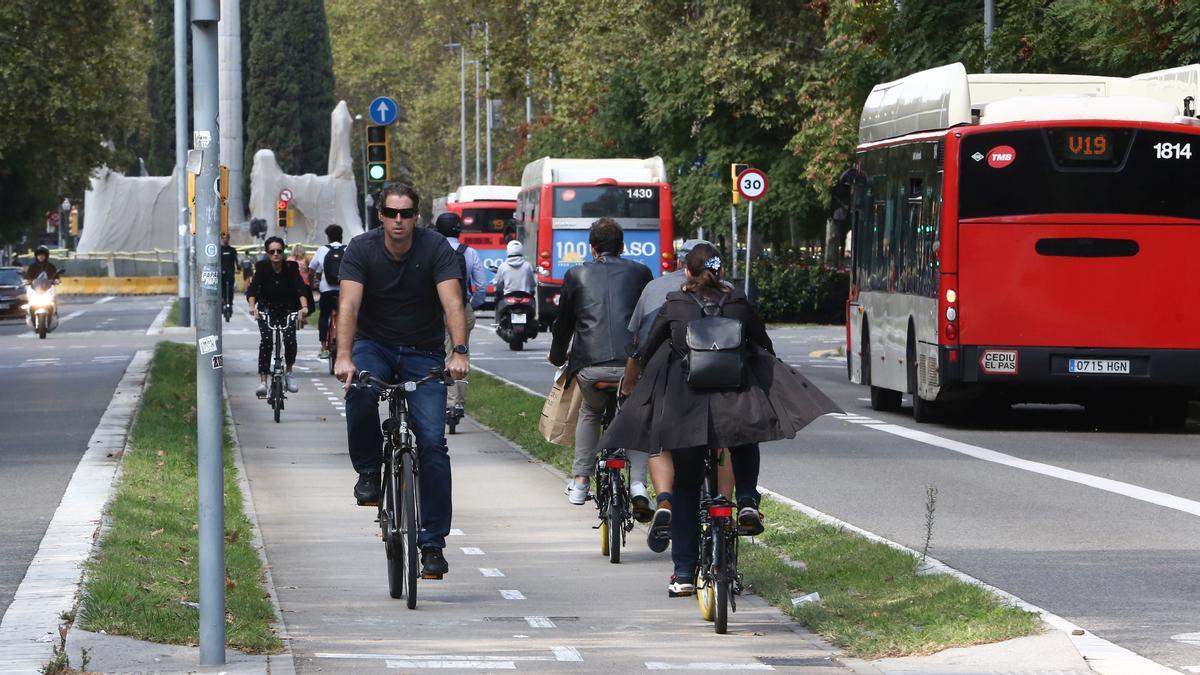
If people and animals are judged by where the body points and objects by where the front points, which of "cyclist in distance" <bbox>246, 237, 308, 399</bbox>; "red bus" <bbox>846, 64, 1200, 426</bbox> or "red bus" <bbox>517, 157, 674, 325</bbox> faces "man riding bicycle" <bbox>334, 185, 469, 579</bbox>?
the cyclist in distance

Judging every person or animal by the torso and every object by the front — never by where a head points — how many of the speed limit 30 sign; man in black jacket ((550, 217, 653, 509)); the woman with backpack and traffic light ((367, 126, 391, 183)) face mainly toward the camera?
2

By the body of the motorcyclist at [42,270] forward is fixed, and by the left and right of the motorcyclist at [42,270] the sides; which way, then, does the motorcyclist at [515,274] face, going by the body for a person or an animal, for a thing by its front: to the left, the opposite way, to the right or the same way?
the opposite way

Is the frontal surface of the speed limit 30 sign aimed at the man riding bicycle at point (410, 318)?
yes

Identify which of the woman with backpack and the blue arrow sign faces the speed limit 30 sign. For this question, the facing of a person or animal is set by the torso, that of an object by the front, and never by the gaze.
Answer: the woman with backpack

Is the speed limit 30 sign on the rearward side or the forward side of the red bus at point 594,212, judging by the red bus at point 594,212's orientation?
on the rearward side

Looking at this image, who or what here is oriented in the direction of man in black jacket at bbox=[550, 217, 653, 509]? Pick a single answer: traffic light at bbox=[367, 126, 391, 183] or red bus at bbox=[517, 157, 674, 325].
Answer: the traffic light

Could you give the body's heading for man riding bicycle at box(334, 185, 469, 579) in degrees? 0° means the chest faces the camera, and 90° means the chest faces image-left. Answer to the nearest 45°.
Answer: approximately 0°

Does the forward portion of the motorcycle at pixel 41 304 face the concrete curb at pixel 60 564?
yes

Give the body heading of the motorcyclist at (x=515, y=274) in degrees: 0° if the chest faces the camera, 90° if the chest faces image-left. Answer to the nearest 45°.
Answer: approximately 180°

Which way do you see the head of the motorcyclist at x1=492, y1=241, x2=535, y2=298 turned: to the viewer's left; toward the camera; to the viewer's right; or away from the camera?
away from the camera

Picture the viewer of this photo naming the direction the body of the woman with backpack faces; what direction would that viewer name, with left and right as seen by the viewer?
facing away from the viewer

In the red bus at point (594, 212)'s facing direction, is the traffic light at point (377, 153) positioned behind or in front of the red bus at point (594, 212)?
behind
